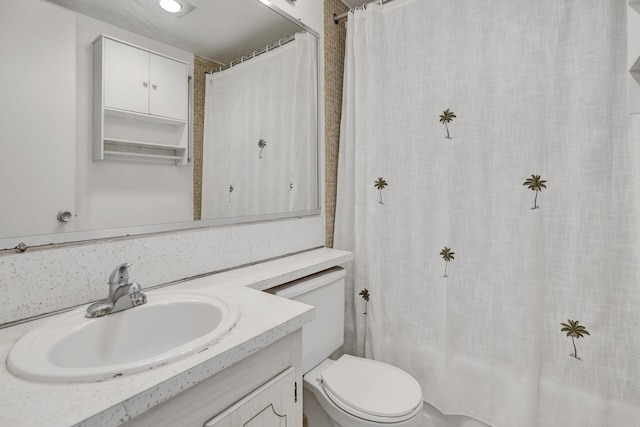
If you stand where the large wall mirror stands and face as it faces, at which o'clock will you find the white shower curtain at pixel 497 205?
The white shower curtain is roughly at 11 o'clock from the large wall mirror.

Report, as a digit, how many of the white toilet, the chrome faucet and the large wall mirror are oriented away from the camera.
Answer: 0

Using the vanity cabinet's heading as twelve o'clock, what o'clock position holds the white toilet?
The white toilet is roughly at 9 o'clock from the vanity cabinet.

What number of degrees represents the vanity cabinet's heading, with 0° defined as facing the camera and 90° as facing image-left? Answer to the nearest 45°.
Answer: approximately 315°

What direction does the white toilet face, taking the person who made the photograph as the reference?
facing the viewer and to the right of the viewer

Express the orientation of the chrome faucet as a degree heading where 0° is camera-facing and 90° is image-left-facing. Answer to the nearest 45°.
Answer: approximately 315°

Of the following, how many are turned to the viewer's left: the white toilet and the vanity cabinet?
0

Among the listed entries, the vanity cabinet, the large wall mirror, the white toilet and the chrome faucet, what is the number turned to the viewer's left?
0

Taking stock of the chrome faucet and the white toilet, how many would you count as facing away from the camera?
0

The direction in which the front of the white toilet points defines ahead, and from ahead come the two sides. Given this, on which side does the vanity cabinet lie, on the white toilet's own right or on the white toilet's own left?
on the white toilet's own right

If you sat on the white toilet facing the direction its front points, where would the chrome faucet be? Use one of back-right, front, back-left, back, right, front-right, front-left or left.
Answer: right

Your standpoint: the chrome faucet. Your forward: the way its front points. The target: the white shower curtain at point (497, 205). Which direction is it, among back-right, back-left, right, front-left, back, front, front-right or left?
front-left
